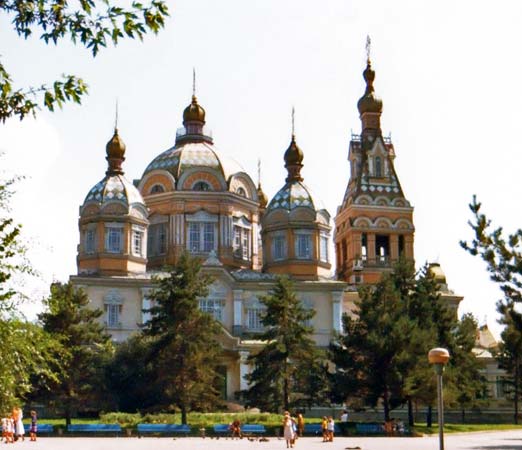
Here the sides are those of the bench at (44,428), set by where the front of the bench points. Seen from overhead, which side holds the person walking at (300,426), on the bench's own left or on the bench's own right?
on the bench's own left

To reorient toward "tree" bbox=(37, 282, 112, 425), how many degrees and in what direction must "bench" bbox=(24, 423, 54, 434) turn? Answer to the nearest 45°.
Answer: approximately 180°

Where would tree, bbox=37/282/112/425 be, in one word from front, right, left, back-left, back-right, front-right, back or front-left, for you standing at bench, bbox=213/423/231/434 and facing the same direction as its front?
back-right

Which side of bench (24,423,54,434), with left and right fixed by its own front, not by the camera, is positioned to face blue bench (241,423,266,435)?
left

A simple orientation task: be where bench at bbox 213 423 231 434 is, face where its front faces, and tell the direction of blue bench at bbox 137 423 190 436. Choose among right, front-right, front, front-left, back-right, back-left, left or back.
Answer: right

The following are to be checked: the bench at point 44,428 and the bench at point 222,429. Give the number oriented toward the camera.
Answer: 2

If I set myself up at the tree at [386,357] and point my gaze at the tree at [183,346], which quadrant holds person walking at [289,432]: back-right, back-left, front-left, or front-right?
front-left

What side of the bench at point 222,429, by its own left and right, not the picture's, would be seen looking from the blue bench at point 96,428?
right

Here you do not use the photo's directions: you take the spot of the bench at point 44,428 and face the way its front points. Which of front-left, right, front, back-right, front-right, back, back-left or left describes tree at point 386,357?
left

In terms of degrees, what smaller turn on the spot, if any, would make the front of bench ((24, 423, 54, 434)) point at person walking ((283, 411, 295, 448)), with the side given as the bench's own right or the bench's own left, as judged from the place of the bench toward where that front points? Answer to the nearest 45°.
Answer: approximately 45° to the bench's own left

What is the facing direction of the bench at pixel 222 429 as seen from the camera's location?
facing the viewer

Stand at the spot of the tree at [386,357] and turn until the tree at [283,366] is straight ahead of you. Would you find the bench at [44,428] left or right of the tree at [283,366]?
left

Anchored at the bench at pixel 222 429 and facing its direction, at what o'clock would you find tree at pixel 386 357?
The tree is roughly at 8 o'clock from the bench.

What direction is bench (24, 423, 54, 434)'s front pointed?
toward the camera

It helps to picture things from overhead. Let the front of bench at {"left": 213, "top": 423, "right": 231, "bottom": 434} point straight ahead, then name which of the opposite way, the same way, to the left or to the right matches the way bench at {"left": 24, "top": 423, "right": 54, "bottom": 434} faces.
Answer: the same way
